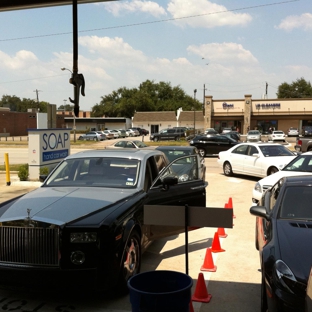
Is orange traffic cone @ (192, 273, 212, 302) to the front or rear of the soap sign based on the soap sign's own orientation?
to the front

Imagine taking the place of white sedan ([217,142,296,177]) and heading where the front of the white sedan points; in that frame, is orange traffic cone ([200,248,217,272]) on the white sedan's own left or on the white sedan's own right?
on the white sedan's own right

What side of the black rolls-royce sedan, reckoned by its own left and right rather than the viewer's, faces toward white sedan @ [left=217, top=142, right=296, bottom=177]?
back

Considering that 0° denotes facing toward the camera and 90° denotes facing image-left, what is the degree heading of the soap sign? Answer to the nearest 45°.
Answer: approximately 315°

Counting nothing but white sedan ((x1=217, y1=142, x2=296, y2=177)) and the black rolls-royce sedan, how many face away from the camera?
0

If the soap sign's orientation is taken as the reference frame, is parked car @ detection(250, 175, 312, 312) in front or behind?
in front

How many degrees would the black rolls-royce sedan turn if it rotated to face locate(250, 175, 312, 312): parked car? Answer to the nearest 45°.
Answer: approximately 135° to its left
